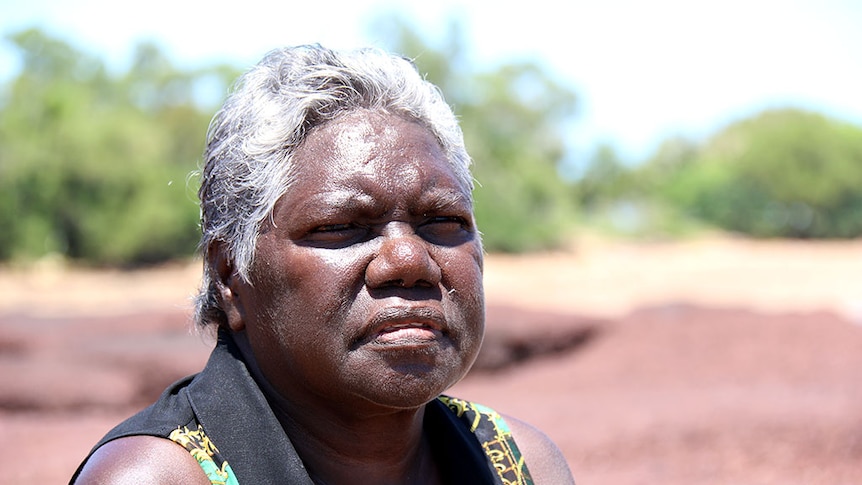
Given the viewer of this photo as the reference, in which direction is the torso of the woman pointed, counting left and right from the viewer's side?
facing the viewer and to the right of the viewer

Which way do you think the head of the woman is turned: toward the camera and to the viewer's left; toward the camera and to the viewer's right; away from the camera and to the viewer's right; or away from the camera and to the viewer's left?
toward the camera and to the viewer's right

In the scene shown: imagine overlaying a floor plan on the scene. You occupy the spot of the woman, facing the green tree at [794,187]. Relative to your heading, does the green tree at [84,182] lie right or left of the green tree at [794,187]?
left

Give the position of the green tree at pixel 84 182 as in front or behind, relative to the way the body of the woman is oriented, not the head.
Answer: behind

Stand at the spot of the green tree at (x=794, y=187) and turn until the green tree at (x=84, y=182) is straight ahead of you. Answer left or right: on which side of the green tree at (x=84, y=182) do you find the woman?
left
